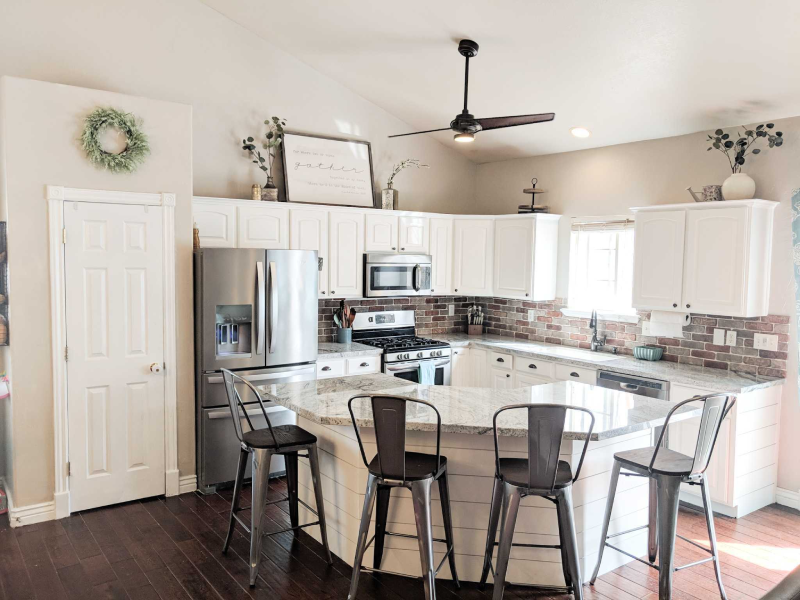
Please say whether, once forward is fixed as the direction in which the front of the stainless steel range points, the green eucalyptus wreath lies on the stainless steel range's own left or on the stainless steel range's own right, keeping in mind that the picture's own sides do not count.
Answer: on the stainless steel range's own right

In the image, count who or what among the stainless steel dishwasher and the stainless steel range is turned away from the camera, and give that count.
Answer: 0

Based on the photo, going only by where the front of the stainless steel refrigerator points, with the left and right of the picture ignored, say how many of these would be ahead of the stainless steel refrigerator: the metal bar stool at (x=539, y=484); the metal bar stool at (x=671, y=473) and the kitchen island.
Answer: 3

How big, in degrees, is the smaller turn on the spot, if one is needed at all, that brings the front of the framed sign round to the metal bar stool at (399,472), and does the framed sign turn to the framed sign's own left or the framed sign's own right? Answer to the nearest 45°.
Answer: approximately 45° to the framed sign's own right

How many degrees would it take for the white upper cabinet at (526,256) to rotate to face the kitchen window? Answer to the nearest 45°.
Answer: approximately 135° to its left

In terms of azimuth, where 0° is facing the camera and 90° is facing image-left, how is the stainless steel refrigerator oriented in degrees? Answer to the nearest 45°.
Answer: approximately 315°

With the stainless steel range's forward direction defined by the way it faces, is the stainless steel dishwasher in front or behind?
in front

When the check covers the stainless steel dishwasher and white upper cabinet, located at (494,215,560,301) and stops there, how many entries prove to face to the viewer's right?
0

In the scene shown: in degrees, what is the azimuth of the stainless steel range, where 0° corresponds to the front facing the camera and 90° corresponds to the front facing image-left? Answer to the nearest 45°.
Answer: approximately 315°
